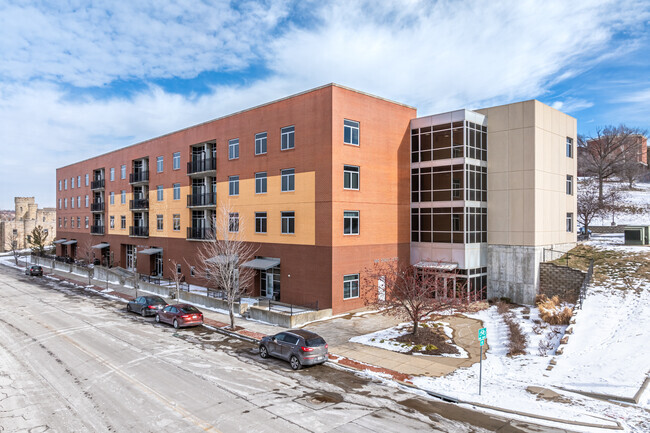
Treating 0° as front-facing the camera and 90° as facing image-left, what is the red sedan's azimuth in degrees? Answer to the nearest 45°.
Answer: approximately 135°

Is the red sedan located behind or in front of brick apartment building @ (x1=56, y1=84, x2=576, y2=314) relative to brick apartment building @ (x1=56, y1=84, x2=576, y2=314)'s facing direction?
in front

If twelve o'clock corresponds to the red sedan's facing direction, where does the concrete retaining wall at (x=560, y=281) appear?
The concrete retaining wall is roughly at 5 o'clock from the red sedan.

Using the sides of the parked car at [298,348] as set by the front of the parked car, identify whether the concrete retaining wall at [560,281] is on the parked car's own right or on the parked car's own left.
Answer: on the parked car's own right

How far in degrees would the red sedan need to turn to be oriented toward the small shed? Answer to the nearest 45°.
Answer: approximately 135° to its right

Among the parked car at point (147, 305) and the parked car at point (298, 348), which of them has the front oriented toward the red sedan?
the parked car at point (298, 348)

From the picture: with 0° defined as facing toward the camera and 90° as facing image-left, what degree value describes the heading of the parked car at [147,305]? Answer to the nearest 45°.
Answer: approximately 135°

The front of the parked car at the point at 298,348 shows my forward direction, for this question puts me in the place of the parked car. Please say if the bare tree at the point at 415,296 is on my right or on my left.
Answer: on my right

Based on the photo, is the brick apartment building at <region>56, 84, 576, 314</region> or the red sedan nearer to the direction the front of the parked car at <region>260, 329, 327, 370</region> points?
the red sedan

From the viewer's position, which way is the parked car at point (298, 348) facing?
facing away from the viewer and to the left of the viewer

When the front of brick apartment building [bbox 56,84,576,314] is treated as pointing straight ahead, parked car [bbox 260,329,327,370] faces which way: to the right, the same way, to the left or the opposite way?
to the right

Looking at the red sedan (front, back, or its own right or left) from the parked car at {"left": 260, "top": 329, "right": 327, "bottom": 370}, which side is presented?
back
